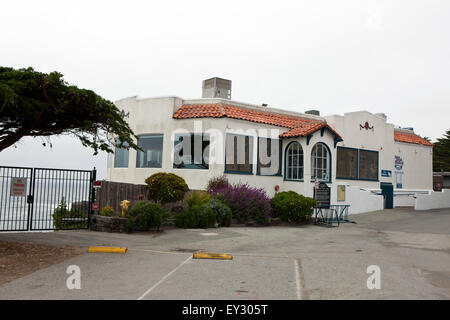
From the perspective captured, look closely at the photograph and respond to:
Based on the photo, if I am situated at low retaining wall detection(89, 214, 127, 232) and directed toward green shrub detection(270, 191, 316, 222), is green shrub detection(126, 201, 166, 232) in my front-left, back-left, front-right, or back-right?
front-right

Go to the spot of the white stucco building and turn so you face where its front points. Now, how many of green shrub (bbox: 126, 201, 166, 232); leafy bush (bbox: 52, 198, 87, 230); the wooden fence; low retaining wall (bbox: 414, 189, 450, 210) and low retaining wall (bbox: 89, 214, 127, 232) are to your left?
1

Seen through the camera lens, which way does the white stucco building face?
facing the viewer and to the right of the viewer

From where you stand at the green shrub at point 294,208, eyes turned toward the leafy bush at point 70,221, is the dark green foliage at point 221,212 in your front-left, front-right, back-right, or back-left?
front-left

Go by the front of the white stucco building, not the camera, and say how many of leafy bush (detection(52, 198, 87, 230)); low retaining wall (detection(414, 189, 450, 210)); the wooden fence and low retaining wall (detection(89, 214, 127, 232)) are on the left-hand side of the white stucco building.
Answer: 1

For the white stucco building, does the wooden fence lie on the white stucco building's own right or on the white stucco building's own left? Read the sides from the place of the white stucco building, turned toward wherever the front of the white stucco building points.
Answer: on the white stucco building's own right

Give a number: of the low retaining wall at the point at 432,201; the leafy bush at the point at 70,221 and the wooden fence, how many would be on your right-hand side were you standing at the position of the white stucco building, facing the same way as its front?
2

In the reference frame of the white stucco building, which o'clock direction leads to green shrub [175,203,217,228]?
The green shrub is roughly at 2 o'clock from the white stucco building.

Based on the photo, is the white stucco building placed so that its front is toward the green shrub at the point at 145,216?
no

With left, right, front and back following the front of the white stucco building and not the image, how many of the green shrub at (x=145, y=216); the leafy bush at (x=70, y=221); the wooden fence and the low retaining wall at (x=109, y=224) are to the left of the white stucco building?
0

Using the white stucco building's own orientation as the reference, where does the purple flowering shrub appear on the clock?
The purple flowering shrub is roughly at 1 o'clock from the white stucco building.

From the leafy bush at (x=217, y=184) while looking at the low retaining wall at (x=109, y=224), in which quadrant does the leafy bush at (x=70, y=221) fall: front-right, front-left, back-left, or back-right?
front-right

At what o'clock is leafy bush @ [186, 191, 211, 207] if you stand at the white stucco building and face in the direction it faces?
The leafy bush is roughly at 2 o'clock from the white stucco building.

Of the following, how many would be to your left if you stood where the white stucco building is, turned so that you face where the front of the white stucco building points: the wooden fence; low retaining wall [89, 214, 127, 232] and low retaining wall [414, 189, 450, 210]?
1

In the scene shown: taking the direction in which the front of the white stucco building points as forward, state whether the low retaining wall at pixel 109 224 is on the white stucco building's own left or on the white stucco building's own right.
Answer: on the white stucco building's own right

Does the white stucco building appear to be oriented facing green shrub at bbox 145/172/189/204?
no

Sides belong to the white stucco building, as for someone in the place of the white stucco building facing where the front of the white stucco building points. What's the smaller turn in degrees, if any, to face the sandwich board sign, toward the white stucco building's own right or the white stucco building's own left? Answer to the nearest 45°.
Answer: approximately 45° to the white stucco building's own left

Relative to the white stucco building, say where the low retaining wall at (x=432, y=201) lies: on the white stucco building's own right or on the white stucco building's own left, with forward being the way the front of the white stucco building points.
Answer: on the white stucco building's own left

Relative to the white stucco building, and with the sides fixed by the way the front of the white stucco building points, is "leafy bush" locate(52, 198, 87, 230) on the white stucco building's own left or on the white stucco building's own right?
on the white stucco building's own right
